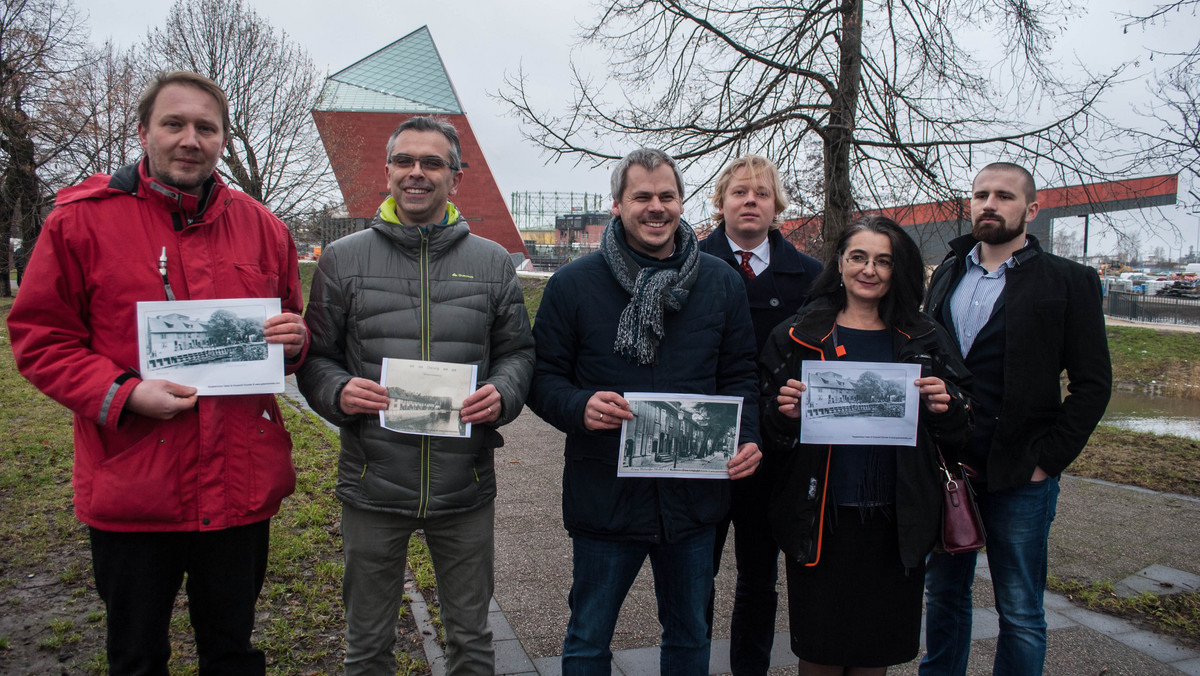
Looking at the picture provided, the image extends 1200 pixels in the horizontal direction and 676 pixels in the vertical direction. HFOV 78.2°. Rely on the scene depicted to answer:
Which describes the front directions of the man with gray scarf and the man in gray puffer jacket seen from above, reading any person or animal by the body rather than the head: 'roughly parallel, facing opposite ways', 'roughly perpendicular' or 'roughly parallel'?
roughly parallel

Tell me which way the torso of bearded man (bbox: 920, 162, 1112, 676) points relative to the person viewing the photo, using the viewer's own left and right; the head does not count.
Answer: facing the viewer and to the left of the viewer

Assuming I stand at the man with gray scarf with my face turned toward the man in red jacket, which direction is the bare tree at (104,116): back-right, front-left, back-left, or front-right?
front-right

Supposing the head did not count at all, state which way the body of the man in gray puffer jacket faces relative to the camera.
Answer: toward the camera

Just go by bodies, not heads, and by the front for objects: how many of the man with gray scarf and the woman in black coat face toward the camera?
2

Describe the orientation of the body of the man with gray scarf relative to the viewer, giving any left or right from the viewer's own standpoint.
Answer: facing the viewer

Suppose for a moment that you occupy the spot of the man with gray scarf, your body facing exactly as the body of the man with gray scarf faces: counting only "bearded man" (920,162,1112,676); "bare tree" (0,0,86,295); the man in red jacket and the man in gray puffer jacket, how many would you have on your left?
1

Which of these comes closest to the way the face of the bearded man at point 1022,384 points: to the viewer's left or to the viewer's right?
to the viewer's left

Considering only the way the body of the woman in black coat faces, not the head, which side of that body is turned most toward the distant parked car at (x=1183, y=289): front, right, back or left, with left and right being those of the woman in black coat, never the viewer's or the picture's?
back

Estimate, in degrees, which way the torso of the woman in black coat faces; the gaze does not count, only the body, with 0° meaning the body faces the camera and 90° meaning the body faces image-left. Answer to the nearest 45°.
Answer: approximately 0°

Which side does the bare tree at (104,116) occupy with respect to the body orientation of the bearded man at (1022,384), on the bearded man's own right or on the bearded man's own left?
on the bearded man's own right

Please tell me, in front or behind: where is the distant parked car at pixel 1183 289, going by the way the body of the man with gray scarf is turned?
behind

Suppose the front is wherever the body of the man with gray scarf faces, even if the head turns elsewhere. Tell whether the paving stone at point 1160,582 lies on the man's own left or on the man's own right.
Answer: on the man's own left
